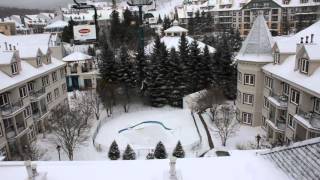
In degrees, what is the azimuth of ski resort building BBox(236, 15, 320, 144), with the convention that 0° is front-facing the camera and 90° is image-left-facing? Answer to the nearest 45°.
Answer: approximately 45°

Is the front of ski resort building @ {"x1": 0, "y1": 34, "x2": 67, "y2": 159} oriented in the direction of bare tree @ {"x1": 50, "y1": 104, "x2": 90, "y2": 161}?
yes

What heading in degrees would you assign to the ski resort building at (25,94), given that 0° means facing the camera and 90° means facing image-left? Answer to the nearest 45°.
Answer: approximately 315°

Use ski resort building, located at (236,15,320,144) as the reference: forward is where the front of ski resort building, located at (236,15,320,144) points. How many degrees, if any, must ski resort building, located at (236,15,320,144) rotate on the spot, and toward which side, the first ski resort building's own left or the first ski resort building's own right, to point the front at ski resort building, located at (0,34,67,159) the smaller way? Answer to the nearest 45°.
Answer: approximately 45° to the first ski resort building's own right

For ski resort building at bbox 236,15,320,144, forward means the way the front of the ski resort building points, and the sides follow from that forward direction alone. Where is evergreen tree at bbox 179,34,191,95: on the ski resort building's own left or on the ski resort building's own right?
on the ski resort building's own right
